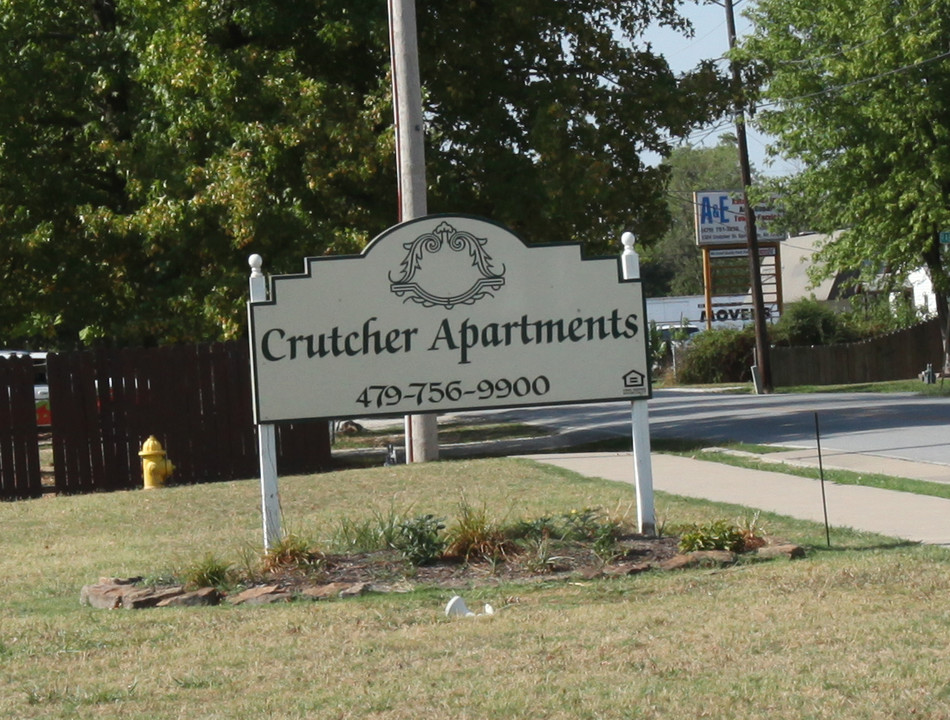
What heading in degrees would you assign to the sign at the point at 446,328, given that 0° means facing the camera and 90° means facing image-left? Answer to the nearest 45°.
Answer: approximately 0°

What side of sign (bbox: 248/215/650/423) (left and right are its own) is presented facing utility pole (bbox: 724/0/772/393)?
back

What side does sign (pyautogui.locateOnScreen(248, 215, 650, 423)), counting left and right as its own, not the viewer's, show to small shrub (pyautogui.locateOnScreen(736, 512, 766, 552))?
left

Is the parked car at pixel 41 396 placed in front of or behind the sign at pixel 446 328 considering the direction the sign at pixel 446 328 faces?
behind

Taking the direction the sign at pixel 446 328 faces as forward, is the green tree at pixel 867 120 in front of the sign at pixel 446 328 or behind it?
behind

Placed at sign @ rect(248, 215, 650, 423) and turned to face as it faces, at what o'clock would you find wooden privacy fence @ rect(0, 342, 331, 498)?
The wooden privacy fence is roughly at 5 o'clock from the sign.

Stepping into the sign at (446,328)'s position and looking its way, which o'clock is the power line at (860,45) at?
The power line is roughly at 7 o'clock from the sign.

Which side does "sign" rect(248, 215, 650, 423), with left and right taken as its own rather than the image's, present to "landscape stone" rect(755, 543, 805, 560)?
left

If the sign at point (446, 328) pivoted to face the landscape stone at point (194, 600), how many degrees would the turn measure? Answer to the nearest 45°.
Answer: approximately 45° to its right

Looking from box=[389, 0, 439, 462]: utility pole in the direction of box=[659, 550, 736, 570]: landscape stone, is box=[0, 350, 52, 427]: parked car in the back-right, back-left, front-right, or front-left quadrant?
back-right

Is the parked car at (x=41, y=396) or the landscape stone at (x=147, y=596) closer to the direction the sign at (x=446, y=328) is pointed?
the landscape stone
